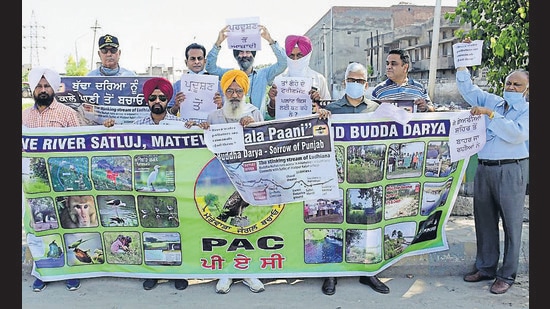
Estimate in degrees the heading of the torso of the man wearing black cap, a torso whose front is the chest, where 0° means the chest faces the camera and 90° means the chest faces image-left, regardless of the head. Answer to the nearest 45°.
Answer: approximately 0°

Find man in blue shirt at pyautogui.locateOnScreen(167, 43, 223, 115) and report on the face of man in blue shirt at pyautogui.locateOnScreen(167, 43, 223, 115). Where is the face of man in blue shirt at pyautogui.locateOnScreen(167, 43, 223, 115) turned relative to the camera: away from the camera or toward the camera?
toward the camera

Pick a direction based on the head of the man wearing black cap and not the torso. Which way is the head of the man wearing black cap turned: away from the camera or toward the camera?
toward the camera

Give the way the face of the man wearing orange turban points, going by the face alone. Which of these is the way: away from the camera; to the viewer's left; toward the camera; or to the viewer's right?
toward the camera

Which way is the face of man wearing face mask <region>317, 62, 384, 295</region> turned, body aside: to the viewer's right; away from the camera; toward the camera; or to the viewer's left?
toward the camera

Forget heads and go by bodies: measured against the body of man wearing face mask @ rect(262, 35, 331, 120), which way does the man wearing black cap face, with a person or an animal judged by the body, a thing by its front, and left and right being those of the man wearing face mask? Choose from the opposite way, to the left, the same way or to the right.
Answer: the same way

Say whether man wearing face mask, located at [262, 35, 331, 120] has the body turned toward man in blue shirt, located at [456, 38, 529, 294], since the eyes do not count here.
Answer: no

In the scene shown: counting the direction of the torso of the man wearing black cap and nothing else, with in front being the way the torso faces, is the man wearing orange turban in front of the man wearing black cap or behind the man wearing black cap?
in front

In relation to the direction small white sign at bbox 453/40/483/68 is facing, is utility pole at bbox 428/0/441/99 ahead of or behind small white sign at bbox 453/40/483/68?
behind

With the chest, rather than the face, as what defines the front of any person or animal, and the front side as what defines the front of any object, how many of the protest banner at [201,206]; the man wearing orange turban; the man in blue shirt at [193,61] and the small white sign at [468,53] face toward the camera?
4

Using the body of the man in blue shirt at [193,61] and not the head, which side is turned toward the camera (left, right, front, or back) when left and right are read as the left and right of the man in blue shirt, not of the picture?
front

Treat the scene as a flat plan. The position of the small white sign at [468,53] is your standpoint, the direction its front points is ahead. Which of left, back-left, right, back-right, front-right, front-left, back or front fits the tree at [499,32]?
back

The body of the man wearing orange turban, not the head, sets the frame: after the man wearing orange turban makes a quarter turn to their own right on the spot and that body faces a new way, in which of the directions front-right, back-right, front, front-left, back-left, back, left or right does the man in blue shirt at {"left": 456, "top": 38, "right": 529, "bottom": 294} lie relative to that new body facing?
back

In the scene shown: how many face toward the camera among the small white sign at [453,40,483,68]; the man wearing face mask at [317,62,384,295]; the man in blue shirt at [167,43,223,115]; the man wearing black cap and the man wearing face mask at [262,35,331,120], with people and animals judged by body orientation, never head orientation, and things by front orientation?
5

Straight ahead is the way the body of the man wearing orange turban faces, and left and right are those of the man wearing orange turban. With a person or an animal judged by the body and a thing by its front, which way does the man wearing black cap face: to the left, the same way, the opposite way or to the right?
the same way

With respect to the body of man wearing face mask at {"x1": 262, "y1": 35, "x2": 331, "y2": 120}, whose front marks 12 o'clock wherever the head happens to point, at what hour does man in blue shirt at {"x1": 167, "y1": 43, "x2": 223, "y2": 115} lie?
The man in blue shirt is roughly at 3 o'clock from the man wearing face mask.

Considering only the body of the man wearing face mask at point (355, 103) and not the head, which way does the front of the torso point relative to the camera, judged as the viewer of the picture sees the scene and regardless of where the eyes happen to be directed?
toward the camera
